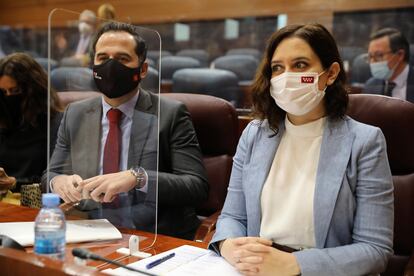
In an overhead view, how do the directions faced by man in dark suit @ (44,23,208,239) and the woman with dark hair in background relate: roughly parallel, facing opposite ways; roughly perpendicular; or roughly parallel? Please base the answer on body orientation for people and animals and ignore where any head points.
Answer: roughly parallel

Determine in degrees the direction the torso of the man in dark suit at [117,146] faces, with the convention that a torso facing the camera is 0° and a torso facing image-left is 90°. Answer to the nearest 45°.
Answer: approximately 45°

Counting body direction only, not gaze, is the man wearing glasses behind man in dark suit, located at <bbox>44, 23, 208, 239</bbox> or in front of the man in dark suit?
behind

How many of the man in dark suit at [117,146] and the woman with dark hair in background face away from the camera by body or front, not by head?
0

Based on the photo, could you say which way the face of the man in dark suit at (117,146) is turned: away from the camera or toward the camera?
toward the camera

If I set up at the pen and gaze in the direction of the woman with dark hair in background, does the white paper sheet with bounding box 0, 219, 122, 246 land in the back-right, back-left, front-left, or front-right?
front-left

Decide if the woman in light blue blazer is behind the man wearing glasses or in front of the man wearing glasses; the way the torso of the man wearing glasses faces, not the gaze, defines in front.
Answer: in front

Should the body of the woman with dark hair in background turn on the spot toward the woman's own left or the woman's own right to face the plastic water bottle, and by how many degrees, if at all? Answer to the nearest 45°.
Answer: approximately 45° to the woman's own left

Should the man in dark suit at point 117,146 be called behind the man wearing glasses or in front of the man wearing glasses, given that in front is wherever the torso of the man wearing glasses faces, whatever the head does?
in front

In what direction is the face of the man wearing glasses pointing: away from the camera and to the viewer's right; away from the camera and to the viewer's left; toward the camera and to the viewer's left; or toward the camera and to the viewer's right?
toward the camera and to the viewer's left

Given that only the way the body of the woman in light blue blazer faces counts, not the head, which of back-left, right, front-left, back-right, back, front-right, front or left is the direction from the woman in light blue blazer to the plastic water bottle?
front
